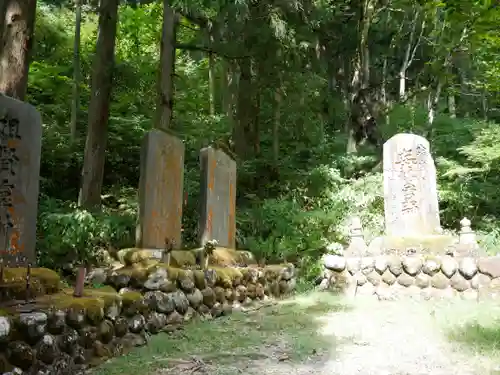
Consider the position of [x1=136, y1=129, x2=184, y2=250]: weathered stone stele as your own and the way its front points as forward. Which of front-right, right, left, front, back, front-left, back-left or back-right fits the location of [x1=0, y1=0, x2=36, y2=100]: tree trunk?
back-right

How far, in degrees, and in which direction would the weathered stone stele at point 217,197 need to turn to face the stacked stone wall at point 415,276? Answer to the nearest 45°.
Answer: approximately 45° to its left

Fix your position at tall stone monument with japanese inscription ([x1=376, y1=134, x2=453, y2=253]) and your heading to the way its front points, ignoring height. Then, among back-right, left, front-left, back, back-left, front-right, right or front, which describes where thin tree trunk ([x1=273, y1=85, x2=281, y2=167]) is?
back-right

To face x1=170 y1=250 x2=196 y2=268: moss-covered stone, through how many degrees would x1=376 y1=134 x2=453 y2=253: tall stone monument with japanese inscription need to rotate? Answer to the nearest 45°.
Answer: approximately 45° to its right

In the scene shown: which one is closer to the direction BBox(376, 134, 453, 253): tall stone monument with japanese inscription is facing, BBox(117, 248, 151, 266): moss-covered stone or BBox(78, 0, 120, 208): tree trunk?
the moss-covered stone

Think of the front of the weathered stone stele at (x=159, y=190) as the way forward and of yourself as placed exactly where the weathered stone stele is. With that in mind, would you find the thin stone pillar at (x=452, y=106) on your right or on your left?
on your left
